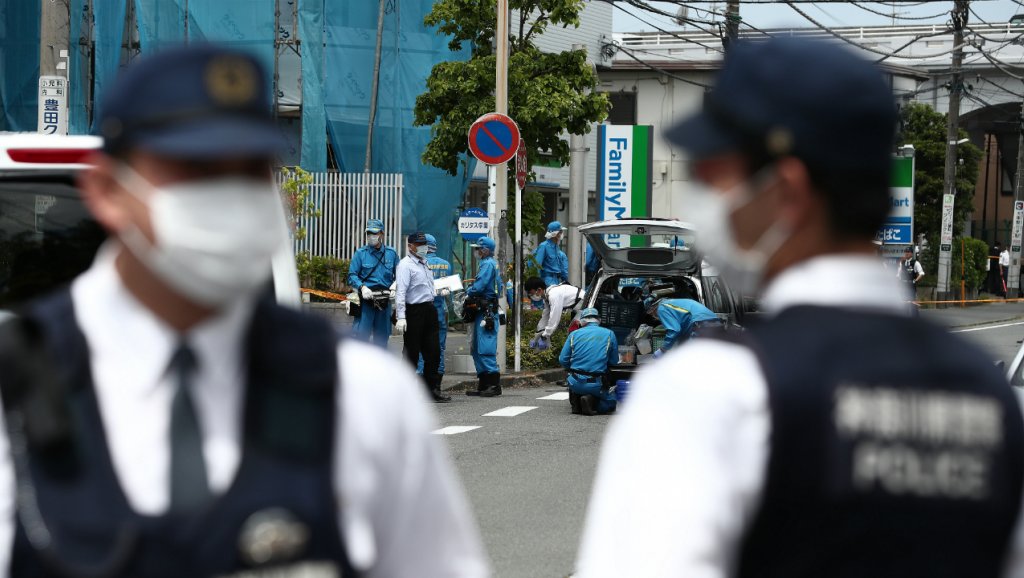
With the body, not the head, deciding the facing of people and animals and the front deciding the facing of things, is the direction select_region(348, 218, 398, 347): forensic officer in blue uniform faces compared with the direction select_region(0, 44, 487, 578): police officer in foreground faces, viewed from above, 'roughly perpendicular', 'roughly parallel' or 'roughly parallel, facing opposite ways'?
roughly parallel

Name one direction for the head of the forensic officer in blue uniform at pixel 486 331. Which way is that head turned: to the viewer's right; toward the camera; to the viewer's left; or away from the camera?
to the viewer's left

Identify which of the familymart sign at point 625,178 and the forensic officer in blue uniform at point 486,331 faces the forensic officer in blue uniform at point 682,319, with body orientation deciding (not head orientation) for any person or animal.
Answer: the familymart sign

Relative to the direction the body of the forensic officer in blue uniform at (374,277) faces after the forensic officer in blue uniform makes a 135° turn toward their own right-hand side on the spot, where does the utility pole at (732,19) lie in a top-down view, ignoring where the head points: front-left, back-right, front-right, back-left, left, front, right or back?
right

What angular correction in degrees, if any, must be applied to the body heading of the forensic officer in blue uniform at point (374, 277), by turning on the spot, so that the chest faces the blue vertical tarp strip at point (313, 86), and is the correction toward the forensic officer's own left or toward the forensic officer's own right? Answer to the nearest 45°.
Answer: approximately 180°

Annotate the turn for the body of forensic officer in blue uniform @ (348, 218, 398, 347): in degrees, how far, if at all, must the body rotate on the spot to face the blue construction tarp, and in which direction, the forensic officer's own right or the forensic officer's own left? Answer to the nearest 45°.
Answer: approximately 180°

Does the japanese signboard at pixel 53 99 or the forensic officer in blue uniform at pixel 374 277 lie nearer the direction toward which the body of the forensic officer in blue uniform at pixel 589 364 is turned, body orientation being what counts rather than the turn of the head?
the forensic officer in blue uniform

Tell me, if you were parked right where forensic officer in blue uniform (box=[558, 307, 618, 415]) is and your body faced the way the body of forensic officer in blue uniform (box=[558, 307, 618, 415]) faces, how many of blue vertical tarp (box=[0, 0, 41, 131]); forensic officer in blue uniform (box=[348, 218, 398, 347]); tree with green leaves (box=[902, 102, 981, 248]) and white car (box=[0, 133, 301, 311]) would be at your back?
1

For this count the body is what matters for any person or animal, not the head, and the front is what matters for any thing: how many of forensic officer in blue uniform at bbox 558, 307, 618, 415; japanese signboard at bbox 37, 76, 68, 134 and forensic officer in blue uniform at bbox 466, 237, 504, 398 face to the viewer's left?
1

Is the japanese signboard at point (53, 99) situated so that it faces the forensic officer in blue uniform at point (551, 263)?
no

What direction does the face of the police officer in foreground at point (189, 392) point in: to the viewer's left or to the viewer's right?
to the viewer's right

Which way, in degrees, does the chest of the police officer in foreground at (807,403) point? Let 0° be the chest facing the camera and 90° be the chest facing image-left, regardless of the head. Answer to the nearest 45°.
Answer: approximately 135°
